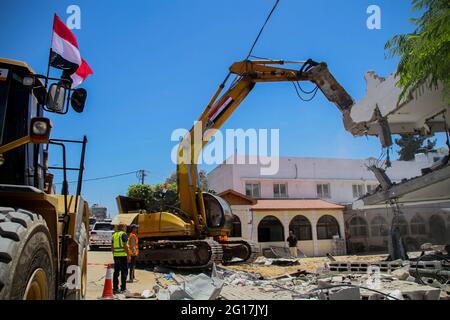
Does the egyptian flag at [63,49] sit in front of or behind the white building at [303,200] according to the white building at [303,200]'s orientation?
in front

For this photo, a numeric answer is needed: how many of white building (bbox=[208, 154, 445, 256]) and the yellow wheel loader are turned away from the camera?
0

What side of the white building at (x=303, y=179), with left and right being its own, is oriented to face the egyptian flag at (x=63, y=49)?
front

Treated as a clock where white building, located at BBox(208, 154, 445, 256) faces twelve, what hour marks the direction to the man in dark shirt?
The man in dark shirt is roughly at 12 o'clock from the white building.

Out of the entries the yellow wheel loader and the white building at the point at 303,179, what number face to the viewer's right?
0

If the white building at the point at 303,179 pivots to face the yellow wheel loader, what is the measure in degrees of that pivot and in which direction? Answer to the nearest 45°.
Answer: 0° — it already faces it

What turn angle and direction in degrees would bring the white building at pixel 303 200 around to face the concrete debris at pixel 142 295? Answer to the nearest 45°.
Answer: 0° — it already faces it

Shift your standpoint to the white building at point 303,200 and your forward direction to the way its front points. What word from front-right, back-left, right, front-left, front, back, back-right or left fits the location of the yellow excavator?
front

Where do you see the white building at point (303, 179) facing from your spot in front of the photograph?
facing the viewer

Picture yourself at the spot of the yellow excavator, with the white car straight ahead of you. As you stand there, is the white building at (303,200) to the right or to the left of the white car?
right

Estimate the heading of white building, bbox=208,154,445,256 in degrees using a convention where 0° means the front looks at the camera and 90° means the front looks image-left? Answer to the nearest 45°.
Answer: approximately 0°
